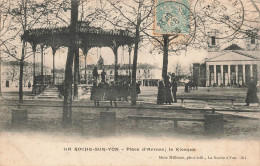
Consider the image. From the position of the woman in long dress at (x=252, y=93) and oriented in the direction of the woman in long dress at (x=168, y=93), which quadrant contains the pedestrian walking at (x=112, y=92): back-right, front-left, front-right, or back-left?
front-left

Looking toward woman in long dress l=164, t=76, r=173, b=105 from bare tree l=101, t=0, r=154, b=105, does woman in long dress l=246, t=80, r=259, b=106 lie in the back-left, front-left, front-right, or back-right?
front-right
